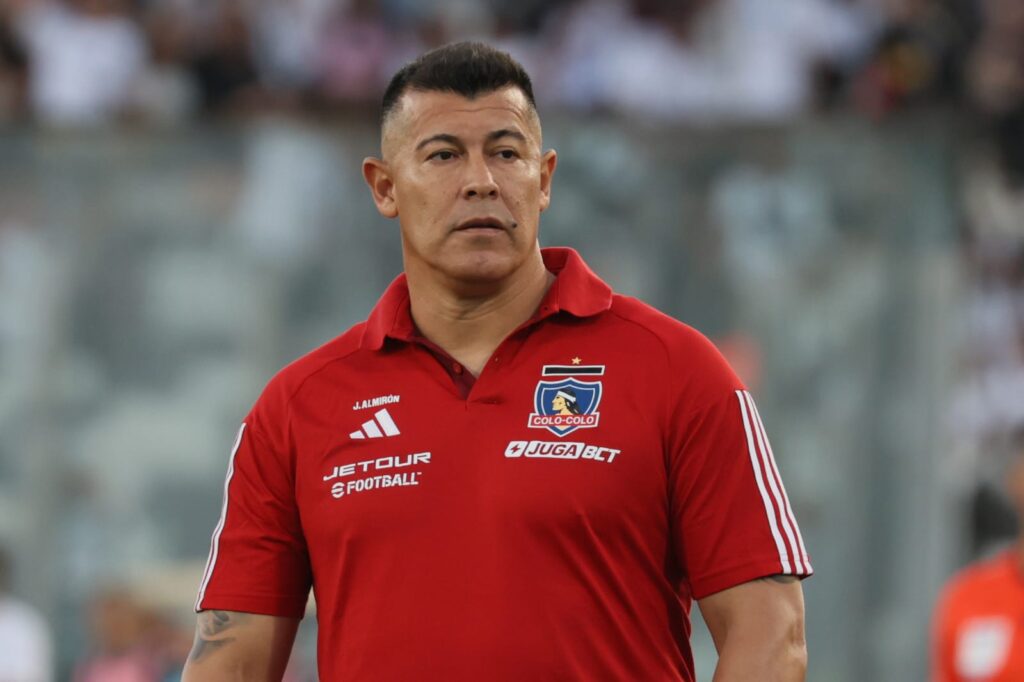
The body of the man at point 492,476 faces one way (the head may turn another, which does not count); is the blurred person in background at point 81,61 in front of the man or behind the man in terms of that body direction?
behind

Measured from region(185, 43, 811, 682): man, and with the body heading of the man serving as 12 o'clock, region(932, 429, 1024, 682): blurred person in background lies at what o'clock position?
The blurred person in background is roughly at 7 o'clock from the man.

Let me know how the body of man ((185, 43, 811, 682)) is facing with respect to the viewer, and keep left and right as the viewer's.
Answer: facing the viewer

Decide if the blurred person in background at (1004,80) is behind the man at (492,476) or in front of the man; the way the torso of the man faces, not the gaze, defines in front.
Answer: behind

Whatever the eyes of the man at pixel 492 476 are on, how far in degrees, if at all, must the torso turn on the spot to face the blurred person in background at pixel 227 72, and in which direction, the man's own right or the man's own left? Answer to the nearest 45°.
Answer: approximately 180°

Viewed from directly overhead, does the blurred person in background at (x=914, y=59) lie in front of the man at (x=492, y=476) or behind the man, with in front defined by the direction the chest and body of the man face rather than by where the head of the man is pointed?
behind

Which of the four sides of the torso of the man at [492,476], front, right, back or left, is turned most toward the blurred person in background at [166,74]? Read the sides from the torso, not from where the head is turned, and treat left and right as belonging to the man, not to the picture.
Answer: back

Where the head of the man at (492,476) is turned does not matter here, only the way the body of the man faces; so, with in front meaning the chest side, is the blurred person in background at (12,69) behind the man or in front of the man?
behind
